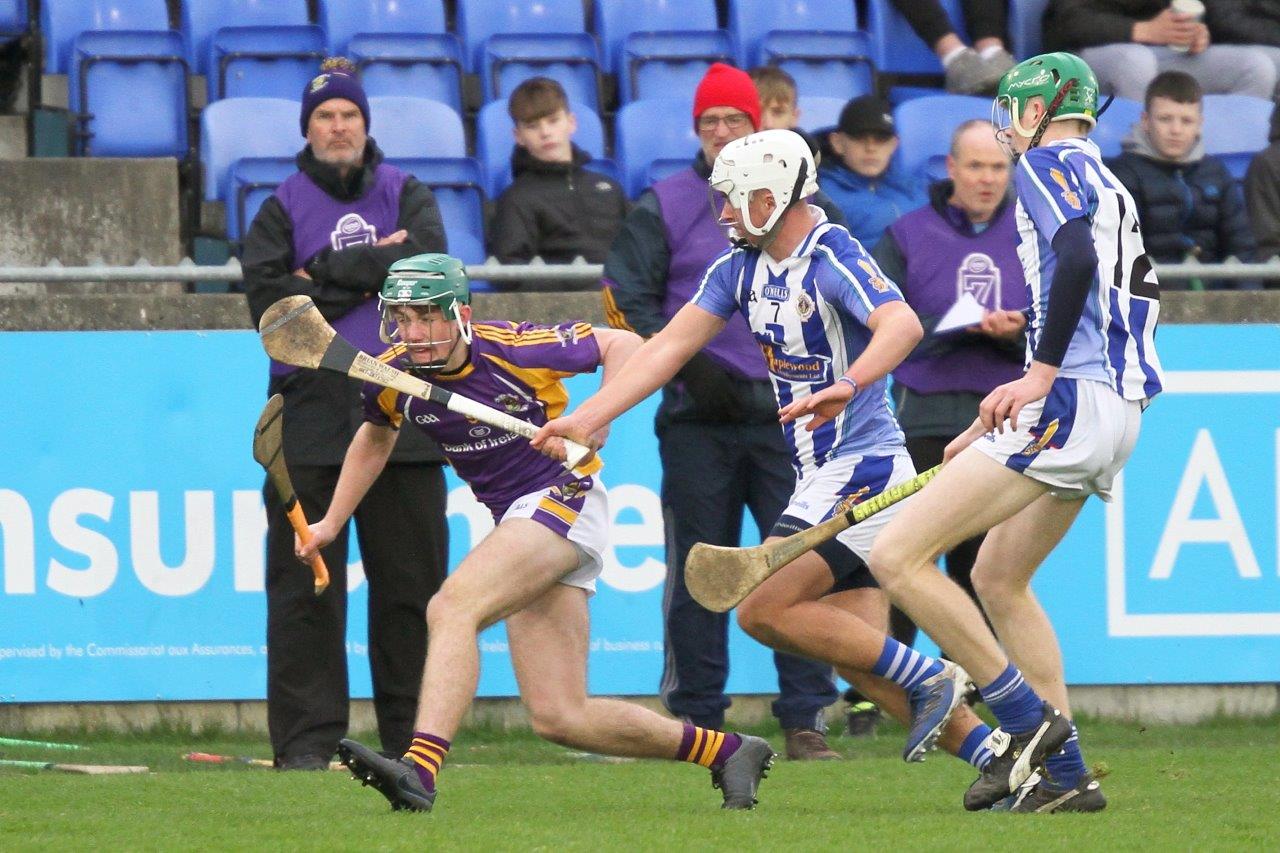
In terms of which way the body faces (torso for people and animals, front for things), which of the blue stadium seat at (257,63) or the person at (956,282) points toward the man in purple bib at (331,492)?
the blue stadium seat

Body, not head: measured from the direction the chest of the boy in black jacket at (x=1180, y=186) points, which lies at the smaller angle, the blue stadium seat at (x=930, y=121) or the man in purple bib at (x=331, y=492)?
the man in purple bib

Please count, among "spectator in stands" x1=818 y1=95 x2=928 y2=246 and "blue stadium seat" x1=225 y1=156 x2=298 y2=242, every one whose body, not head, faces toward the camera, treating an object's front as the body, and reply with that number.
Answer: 2

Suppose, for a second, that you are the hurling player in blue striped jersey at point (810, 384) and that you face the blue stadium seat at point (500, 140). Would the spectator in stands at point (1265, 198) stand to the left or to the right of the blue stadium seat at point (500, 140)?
right

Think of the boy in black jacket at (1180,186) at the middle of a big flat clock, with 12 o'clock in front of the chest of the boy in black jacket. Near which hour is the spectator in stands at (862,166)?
The spectator in stands is roughly at 2 o'clock from the boy in black jacket.

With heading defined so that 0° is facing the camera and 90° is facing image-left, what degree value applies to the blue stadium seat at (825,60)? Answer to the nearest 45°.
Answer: approximately 0°

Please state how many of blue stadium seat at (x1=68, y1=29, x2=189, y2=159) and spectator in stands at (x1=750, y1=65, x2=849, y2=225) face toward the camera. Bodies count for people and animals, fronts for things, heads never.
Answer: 2

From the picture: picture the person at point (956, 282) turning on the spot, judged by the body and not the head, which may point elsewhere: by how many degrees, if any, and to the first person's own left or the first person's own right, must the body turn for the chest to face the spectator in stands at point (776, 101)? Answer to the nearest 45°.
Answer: approximately 180°

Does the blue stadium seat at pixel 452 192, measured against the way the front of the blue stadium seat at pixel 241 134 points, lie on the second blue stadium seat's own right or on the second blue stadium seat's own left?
on the second blue stadium seat's own left
